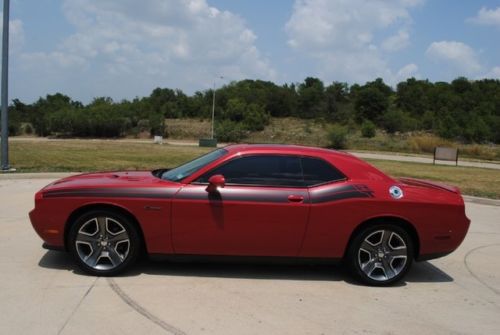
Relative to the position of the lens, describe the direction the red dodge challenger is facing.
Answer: facing to the left of the viewer

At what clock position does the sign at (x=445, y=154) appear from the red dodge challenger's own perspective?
The sign is roughly at 4 o'clock from the red dodge challenger.
